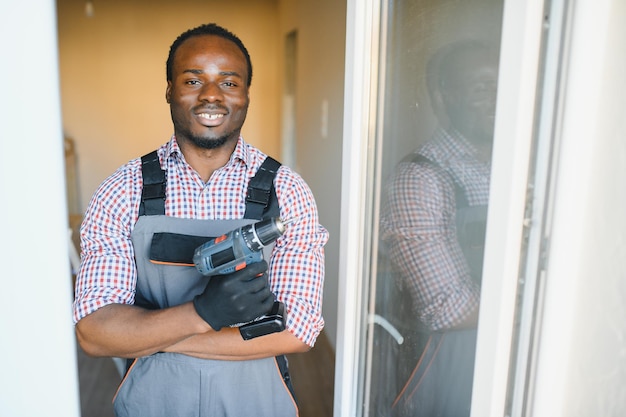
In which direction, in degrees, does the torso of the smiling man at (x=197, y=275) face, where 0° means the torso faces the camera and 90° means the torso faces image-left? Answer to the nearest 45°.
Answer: approximately 0°
